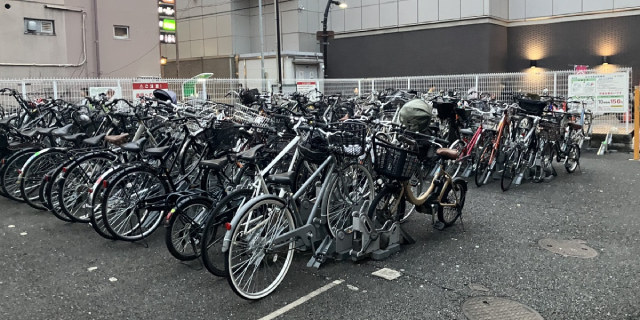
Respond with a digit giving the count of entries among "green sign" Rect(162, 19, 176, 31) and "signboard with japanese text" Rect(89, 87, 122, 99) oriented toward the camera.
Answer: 2

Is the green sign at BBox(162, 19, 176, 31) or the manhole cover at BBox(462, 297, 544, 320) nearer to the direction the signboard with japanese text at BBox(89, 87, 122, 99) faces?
the manhole cover

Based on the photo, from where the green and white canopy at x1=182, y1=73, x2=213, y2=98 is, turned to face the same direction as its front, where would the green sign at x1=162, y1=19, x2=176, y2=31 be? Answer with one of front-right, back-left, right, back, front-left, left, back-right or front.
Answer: back

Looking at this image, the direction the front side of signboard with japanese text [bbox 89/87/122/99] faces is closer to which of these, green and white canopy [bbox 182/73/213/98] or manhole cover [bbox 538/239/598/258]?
the manhole cover
